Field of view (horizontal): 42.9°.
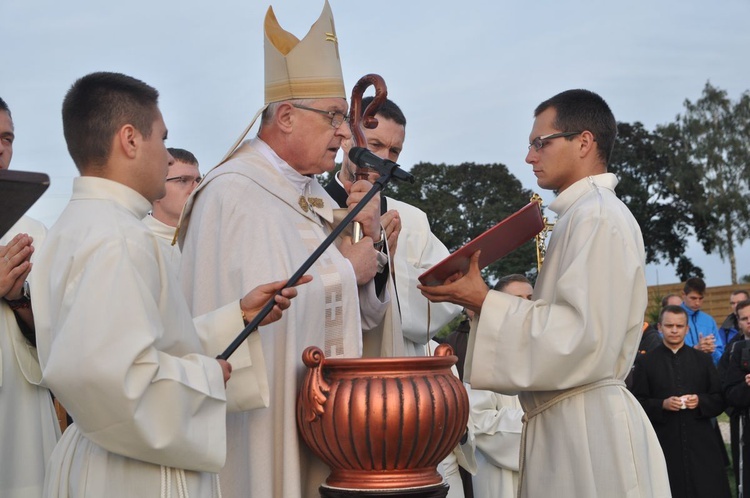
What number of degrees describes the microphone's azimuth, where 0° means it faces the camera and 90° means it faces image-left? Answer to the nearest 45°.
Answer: approximately 90°

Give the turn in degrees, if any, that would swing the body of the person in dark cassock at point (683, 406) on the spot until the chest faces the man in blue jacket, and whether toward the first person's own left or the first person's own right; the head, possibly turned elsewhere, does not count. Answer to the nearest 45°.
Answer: approximately 180°

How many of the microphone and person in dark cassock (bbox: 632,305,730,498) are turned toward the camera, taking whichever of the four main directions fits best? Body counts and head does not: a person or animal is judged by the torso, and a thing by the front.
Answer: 1

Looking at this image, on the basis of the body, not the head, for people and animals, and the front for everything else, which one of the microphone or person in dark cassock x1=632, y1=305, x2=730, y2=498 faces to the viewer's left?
the microphone

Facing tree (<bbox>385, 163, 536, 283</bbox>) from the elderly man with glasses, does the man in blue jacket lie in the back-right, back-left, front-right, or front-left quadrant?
front-right

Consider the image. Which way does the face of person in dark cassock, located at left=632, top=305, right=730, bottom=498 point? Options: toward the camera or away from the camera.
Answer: toward the camera

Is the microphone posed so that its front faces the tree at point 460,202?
no

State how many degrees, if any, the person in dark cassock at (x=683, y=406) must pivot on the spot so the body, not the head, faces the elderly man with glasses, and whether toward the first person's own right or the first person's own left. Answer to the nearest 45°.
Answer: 0° — they already face them

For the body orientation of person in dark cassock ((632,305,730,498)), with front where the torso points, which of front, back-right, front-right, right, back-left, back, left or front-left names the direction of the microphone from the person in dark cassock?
front

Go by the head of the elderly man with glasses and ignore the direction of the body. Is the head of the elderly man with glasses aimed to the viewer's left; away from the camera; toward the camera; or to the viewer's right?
to the viewer's right

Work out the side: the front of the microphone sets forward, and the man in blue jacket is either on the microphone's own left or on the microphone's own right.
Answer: on the microphone's own right

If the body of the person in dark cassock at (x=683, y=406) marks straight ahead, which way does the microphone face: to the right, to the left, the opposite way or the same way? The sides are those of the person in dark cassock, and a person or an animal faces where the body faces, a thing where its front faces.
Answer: to the right

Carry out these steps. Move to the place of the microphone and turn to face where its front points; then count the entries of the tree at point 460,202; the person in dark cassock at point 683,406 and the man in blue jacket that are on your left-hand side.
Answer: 0

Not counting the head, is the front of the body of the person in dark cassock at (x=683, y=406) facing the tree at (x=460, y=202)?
no

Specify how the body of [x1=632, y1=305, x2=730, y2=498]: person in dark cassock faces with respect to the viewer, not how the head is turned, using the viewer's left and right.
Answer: facing the viewer
